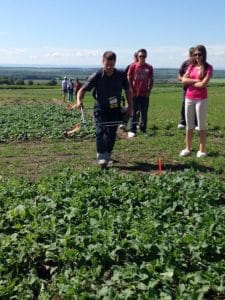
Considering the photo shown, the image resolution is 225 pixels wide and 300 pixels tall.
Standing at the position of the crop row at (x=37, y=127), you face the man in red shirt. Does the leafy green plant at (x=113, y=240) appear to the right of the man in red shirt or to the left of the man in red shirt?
right

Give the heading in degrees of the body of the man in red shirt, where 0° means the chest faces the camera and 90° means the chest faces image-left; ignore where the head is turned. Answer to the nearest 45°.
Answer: approximately 0°

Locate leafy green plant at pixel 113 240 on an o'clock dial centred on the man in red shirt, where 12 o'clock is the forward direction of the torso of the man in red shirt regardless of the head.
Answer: The leafy green plant is roughly at 12 o'clock from the man in red shirt.

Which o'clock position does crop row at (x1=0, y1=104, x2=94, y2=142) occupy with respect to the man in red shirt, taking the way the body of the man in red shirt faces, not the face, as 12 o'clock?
The crop row is roughly at 4 o'clock from the man in red shirt.

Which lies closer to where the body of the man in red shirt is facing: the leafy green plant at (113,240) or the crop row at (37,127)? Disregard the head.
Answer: the leafy green plant

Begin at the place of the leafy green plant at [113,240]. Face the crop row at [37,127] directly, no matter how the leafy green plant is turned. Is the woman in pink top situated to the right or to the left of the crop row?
right
